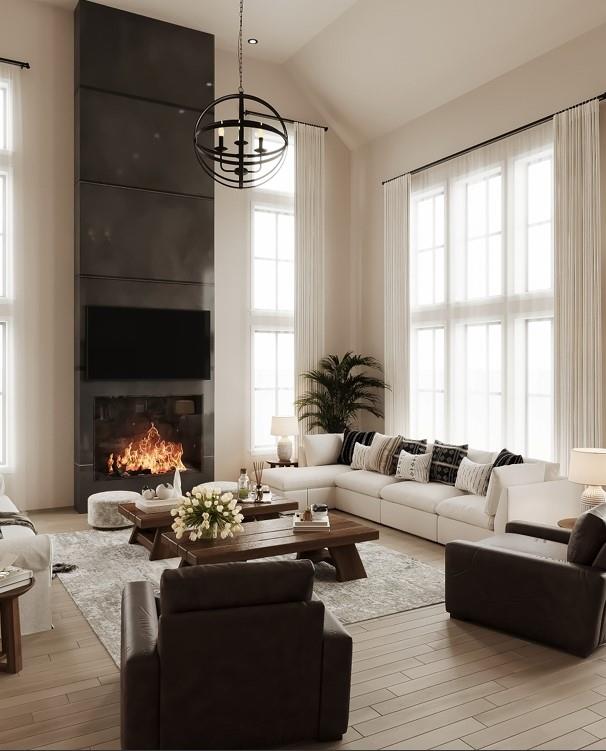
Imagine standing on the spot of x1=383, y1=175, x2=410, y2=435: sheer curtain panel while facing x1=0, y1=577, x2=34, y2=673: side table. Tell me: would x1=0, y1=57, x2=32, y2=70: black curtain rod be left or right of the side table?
right

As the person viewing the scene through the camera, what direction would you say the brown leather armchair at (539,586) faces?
facing away from the viewer and to the left of the viewer

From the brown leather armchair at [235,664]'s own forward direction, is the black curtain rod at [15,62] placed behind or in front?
in front

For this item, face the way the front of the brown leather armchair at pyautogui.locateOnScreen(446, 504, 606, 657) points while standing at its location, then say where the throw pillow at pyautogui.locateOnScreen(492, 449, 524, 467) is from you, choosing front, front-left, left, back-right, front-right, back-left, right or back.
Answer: front-right

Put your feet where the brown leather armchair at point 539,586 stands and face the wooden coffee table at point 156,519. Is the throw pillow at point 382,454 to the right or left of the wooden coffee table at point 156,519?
right

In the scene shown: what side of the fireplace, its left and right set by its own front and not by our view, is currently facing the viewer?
front

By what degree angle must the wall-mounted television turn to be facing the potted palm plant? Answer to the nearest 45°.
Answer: approximately 90° to its left

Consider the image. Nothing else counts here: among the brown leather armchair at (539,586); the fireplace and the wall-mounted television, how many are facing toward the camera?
2

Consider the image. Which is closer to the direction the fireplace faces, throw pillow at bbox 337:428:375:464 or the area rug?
the area rug

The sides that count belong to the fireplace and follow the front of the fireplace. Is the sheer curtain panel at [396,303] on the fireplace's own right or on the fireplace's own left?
on the fireplace's own left

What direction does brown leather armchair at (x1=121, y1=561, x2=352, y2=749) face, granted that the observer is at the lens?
facing away from the viewer

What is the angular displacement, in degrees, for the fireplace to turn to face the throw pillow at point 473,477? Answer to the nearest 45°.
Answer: approximately 45° to its left

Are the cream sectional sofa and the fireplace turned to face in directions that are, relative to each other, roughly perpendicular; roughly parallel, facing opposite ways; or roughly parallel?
roughly perpendicular

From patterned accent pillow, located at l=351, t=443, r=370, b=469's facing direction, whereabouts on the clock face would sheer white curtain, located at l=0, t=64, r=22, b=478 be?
The sheer white curtain is roughly at 1 o'clock from the patterned accent pillow.

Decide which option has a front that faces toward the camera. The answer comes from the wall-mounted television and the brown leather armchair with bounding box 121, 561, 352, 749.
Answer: the wall-mounted television
